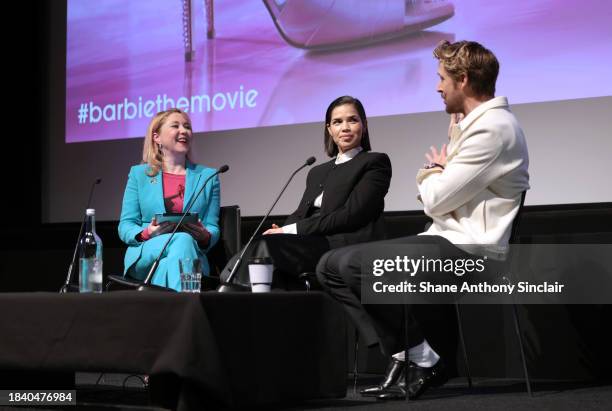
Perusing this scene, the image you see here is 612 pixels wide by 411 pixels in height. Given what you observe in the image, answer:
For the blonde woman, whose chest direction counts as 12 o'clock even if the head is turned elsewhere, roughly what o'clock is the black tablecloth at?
The black tablecloth is roughly at 12 o'clock from the blonde woman.

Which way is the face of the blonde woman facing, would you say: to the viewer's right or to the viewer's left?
to the viewer's right

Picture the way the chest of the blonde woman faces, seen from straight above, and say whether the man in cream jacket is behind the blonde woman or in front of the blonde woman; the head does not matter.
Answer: in front

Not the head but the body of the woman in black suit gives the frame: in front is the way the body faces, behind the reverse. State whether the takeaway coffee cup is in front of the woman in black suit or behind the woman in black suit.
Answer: in front

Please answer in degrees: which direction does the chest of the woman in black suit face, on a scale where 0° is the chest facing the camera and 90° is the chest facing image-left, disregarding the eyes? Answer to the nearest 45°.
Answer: approximately 45°

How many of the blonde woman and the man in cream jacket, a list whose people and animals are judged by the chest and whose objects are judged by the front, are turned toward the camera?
1

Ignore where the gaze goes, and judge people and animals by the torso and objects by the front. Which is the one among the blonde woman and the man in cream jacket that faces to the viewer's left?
the man in cream jacket

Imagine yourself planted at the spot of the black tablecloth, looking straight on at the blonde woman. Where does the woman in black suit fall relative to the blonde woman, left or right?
right

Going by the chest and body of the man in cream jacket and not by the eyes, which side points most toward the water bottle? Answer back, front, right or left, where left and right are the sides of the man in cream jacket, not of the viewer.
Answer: front

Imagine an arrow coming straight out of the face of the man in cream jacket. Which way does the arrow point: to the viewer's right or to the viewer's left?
to the viewer's left

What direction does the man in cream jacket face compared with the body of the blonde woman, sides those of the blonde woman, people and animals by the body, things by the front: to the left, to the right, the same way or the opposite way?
to the right

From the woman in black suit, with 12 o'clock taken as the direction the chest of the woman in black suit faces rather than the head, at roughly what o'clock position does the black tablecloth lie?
The black tablecloth is roughly at 11 o'clock from the woman in black suit.

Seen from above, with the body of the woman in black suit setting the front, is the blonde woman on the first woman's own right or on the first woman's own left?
on the first woman's own right

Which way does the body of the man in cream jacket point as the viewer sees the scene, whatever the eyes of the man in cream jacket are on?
to the viewer's left
